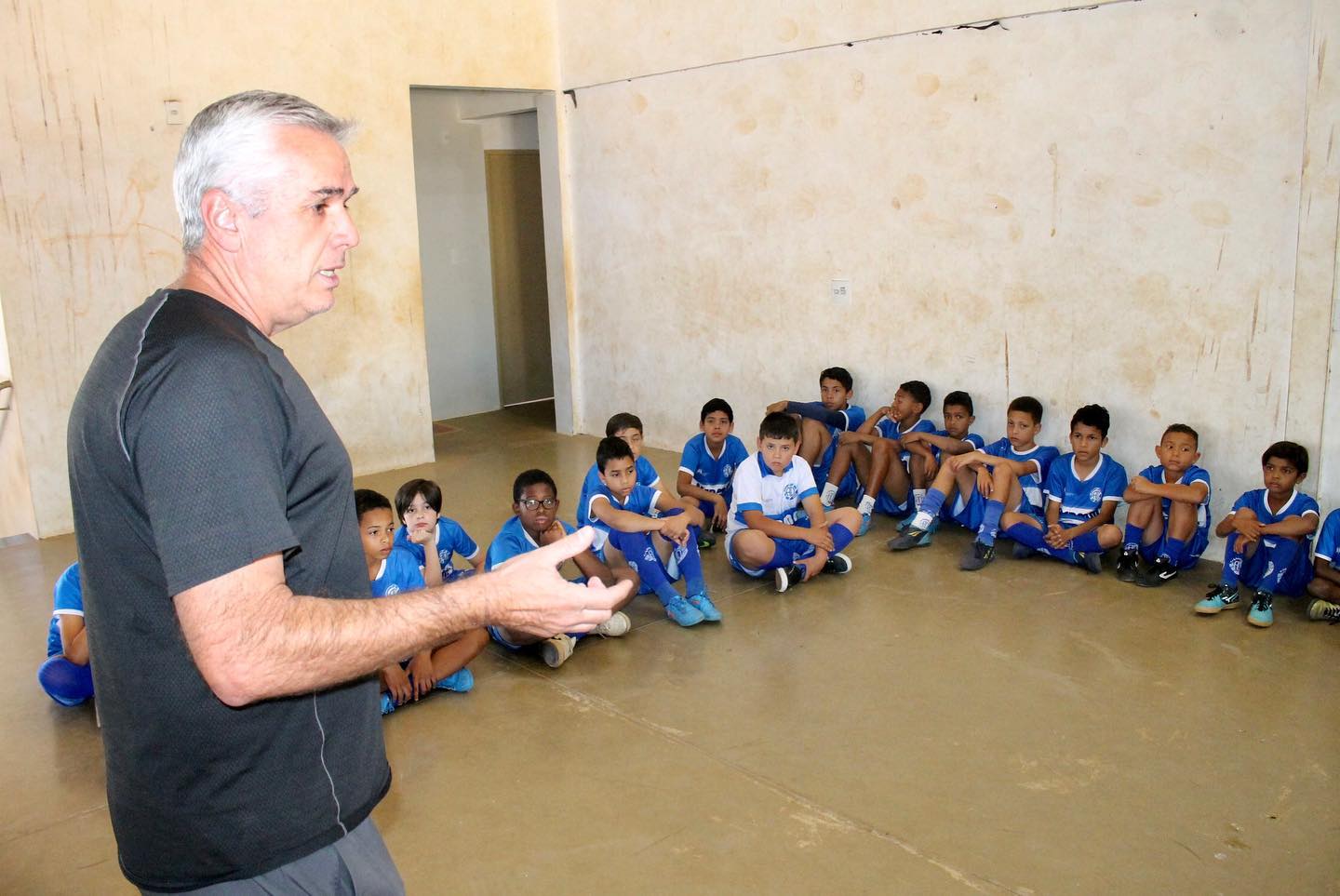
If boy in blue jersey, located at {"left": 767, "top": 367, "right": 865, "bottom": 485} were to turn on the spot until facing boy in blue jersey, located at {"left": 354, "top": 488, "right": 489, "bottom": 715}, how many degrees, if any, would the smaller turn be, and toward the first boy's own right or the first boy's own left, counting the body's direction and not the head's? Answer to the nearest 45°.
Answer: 0° — they already face them

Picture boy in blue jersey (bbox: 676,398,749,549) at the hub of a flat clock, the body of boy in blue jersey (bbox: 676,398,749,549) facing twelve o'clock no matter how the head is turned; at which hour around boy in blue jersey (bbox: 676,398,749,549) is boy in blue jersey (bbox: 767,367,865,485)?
boy in blue jersey (bbox: 767,367,865,485) is roughly at 8 o'clock from boy in blue jersey (bbox: 676,398,749,549).

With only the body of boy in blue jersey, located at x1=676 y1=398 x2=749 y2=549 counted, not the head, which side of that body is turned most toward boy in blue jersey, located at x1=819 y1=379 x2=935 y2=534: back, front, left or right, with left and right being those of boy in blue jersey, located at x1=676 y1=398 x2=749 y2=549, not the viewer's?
left

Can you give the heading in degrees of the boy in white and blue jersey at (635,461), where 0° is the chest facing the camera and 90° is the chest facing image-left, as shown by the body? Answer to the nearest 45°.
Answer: approximately 0°

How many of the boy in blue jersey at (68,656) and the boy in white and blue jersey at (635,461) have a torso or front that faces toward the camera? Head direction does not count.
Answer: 1

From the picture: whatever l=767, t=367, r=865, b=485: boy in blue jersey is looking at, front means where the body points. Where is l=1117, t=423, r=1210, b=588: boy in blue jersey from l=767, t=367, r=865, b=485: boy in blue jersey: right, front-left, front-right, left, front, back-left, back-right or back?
left

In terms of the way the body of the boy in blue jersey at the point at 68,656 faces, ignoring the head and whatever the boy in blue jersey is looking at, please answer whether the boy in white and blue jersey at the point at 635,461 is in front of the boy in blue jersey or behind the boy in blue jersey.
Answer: in front

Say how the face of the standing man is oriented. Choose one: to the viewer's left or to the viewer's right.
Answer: to the viewer's right
